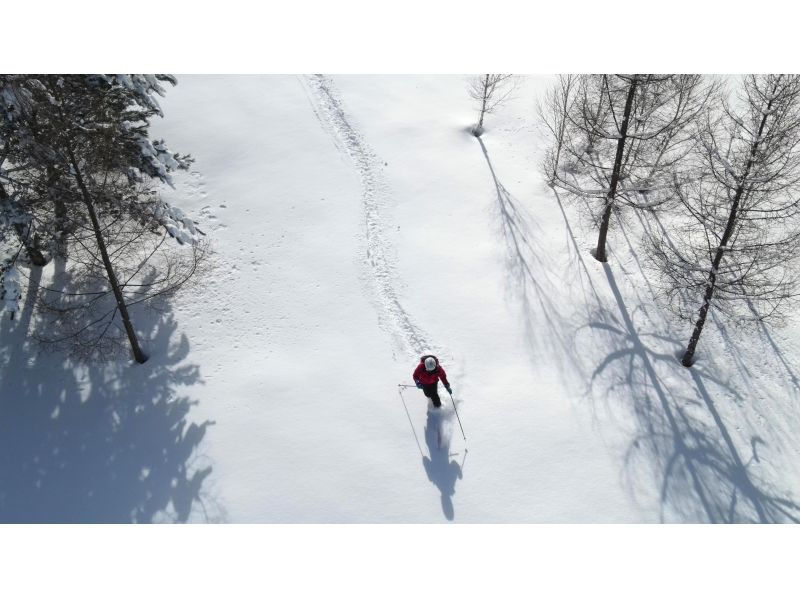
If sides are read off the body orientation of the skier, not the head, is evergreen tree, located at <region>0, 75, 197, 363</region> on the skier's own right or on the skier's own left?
on the skier's own right

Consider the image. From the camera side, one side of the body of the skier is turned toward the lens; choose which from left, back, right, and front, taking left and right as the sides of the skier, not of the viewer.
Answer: front

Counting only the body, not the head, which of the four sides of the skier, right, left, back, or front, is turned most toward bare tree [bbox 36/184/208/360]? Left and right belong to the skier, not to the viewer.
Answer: right

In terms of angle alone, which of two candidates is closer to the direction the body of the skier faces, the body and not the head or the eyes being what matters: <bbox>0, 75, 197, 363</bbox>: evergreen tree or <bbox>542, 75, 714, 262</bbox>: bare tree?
the evergreen tree

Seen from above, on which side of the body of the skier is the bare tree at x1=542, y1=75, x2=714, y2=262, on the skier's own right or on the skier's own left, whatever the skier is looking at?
on the skier's own left

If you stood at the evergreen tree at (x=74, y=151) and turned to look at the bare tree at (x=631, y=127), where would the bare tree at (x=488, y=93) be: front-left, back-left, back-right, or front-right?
front-left
